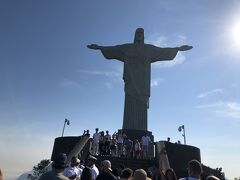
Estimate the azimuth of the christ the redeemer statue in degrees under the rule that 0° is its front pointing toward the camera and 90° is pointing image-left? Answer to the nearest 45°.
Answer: approximately 0°
